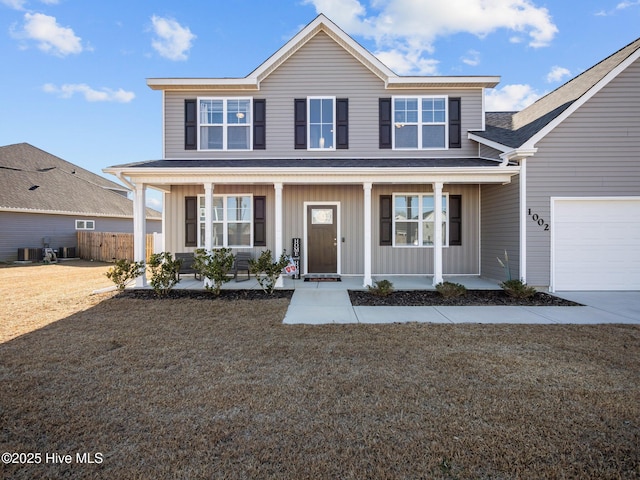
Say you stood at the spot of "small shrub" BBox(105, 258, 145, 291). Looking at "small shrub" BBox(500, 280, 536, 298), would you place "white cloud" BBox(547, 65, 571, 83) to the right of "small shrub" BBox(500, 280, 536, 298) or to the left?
left

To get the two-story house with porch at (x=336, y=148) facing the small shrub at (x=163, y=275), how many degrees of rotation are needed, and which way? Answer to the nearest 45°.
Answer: approximately 45° to its right

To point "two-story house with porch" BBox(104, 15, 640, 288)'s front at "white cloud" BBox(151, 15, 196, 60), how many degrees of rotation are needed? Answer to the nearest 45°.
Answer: approximately 135° to its right

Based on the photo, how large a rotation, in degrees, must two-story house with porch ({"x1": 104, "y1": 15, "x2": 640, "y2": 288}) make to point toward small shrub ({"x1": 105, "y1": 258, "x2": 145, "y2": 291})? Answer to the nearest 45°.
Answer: approximately 45° to its right

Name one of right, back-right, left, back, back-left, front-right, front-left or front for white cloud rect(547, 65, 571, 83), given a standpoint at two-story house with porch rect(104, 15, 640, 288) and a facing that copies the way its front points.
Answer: back-left

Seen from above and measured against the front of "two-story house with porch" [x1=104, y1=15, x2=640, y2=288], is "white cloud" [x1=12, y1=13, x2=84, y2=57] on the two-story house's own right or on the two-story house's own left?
on the two-story house's own right

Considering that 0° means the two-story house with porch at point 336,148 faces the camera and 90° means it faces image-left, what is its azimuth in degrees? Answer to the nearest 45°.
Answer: approximately 0°

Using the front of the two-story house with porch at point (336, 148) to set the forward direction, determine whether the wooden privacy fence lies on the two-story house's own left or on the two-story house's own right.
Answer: on the two-story house's own right

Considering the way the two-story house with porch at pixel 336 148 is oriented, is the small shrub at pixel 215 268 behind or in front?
in front

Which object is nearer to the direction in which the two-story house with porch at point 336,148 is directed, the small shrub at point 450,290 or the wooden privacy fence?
the small shrub
